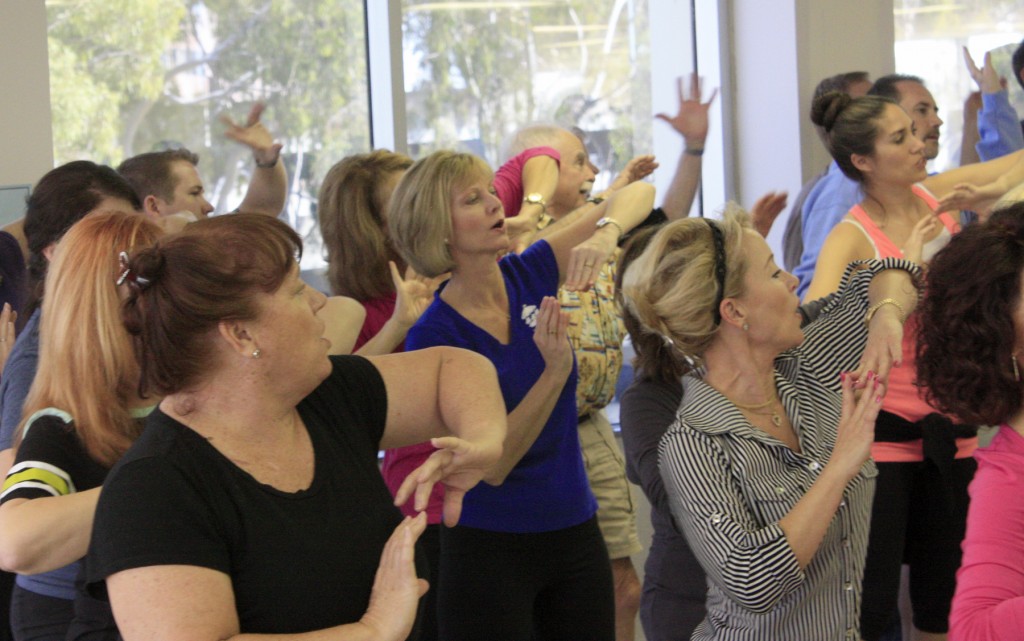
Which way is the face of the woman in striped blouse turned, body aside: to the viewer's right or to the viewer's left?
to the viewer's right

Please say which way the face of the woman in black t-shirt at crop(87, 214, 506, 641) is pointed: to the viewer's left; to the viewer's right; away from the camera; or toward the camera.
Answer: to the viewer's right

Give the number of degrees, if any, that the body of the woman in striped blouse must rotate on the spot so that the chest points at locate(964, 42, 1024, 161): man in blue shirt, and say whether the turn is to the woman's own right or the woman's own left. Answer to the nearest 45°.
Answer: approximately 135° to the woman's own left

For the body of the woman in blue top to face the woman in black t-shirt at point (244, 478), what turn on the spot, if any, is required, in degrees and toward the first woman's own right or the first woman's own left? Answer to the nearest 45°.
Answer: approximately 45° to the first woman's own right
